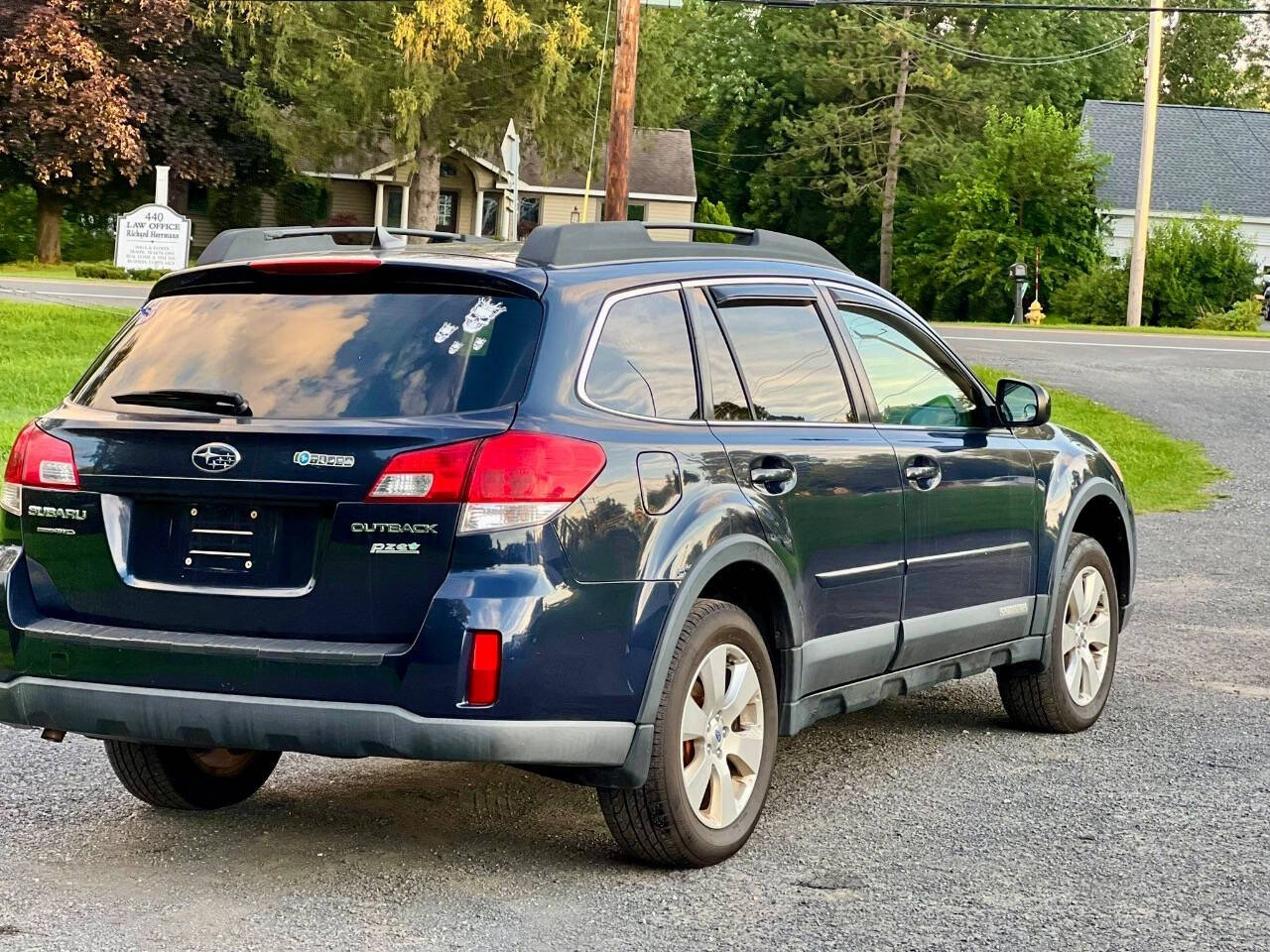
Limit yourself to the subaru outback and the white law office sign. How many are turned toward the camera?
1

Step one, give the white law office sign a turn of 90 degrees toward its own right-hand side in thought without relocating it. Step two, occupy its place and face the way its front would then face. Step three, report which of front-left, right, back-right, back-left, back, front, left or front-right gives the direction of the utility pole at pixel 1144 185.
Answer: back-left

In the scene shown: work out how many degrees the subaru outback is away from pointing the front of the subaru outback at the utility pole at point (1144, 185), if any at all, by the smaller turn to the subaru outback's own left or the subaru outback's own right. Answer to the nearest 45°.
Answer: approximately 45° to the subaru outback's own left

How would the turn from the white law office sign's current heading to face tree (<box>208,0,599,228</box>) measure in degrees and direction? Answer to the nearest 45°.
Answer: approximately 180°

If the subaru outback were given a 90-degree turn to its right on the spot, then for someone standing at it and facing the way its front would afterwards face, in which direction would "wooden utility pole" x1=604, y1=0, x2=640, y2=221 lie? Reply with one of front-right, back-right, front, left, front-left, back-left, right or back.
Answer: back-left

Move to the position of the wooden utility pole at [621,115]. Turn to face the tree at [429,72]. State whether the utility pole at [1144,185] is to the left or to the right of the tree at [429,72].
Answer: right

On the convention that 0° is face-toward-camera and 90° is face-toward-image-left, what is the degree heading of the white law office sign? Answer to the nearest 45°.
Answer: approximately 0°

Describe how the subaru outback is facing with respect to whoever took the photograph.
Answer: facing away from the viewer and to the right of the viewer

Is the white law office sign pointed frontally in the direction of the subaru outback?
yes

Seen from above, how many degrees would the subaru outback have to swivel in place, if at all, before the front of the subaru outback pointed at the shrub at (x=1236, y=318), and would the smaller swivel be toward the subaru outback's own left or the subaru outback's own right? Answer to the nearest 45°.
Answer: approximately 45° to the subaru outback's own left

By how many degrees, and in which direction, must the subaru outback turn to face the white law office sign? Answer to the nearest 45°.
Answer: approximately 45° to its left

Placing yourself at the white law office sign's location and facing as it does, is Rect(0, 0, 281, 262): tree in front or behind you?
behind

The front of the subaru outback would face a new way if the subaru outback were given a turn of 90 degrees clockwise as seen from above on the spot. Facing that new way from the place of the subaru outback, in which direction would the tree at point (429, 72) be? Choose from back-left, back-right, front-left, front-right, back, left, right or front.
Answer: back-left

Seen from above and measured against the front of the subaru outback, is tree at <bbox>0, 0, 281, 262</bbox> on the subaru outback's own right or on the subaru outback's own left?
on the subaru outback's own left
